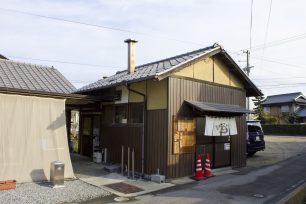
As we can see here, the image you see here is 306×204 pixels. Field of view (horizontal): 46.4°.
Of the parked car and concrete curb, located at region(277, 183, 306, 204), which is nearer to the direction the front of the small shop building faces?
the concrete curb

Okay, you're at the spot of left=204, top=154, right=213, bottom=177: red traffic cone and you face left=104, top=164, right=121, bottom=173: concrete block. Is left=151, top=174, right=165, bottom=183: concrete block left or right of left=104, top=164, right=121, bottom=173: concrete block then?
left

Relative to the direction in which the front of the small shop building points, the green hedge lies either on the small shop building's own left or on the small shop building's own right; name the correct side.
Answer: on the small shop building's own left

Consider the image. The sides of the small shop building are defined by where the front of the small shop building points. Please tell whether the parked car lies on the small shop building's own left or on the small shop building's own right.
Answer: on the small shop building's own left

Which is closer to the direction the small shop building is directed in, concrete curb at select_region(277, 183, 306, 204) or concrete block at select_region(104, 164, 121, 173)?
the concrete curb

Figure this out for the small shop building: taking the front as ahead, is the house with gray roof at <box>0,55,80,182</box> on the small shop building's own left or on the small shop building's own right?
on the small shop building's own right

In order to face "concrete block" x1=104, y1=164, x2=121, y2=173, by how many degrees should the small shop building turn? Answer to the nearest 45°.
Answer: approximately 135° to its right

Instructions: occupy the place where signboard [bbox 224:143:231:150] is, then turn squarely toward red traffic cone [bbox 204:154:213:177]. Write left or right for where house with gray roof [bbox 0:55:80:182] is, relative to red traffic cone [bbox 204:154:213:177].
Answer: right

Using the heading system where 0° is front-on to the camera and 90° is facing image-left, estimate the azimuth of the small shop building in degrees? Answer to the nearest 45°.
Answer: approximately 315°
